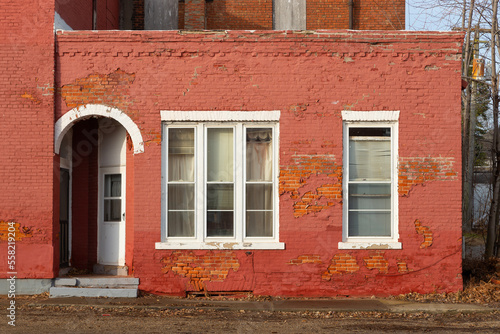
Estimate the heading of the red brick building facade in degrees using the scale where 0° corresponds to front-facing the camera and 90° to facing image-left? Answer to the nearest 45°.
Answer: approximately 0°
